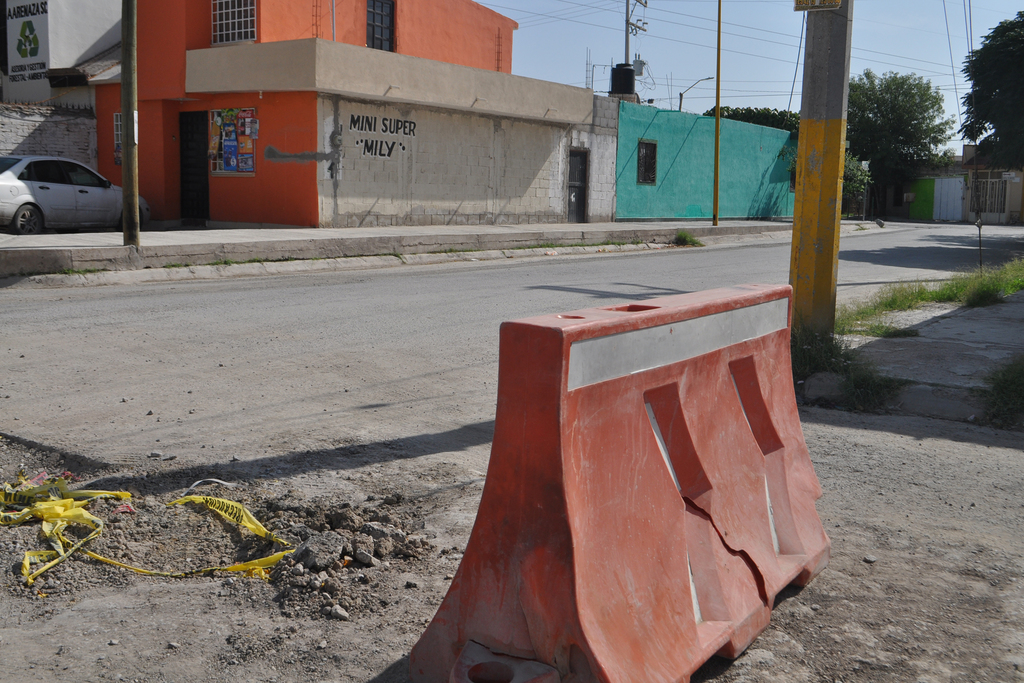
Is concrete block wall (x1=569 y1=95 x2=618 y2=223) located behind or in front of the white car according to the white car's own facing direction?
in front

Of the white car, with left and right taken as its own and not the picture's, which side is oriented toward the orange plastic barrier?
right

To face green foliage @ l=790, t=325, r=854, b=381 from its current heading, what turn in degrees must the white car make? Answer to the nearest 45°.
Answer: approximately 90° to its right

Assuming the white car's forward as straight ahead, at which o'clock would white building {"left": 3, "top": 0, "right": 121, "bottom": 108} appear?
The white building is roughly at 9 o'clock from the white car.

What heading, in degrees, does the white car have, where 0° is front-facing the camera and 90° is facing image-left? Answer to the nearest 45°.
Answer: approximately 270°

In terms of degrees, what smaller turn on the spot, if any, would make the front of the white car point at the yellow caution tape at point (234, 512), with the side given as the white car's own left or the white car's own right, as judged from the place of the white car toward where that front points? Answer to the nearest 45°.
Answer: approximately 90° to the white car's own right

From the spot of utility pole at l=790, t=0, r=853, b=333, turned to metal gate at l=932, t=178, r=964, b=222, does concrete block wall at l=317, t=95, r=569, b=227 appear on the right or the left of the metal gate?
left

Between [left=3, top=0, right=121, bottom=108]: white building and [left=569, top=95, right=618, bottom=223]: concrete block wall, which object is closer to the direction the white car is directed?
the concrete block wall

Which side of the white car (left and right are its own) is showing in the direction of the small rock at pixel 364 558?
right

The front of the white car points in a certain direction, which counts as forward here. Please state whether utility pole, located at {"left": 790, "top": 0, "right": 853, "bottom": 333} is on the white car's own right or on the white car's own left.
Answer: on the white car's own right

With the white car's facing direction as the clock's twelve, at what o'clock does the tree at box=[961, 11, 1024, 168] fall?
The tree is roughly at 12 o'clock from the white car.
